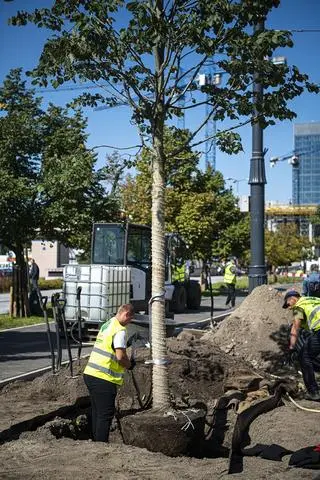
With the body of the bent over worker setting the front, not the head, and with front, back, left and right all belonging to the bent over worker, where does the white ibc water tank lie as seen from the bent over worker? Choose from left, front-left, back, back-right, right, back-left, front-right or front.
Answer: front-right

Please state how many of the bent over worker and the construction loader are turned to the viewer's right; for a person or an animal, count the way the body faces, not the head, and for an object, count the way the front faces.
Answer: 0

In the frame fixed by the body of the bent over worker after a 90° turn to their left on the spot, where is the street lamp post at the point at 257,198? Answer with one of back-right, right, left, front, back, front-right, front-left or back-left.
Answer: back

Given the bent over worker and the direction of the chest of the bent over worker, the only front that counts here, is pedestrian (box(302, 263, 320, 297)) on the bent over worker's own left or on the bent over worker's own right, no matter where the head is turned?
on the bent over worker's own right

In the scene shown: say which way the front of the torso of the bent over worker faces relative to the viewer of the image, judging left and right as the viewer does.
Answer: facing to the left of the viewer

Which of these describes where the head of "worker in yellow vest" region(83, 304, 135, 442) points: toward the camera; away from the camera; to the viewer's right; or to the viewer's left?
to the viewer's right

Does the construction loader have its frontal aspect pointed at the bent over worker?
no

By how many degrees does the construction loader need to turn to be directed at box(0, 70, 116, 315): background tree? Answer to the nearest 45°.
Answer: approximately 90° to its right

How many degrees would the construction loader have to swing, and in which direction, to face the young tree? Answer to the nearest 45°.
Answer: approximately 45° to its left

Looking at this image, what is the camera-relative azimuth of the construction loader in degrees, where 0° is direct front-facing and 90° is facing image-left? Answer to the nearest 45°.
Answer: approximately 45°

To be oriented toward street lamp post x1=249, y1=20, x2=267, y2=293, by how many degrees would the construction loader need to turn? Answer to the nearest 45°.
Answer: approximately 90° to its left
